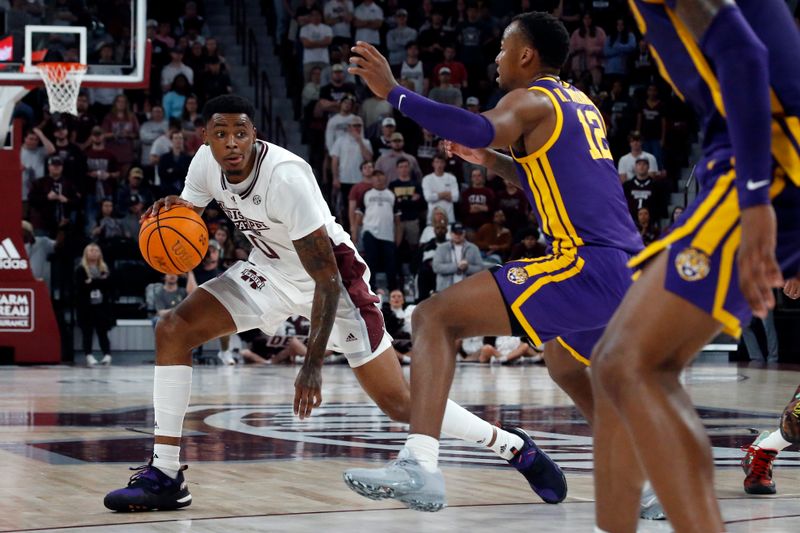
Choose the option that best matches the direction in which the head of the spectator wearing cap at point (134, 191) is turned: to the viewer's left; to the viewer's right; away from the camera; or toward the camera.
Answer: toward the camera

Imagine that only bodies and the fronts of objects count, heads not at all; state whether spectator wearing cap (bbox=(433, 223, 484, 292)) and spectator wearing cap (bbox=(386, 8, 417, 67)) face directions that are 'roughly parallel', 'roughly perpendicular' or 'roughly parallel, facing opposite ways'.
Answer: roughly parallel

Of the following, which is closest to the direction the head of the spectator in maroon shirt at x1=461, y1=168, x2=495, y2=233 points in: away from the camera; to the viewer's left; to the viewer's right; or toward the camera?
toward the camera

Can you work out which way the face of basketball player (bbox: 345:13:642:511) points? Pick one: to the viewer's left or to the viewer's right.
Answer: to the viewer's left

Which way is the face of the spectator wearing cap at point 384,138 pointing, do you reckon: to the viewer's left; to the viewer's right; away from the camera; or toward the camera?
toward the camera

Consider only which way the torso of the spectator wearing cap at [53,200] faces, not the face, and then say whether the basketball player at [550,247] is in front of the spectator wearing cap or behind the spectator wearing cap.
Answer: in front

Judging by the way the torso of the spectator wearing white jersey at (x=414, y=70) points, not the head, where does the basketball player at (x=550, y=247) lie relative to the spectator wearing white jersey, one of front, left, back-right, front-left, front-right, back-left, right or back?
front

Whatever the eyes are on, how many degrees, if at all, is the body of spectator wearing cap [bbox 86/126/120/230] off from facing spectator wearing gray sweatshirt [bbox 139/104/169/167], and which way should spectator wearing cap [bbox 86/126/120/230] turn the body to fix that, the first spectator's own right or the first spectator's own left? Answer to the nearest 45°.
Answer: approximately 135° to the first spectator's own left

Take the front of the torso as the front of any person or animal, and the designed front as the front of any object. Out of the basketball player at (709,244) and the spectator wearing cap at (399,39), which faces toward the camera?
the spectator wearing cap

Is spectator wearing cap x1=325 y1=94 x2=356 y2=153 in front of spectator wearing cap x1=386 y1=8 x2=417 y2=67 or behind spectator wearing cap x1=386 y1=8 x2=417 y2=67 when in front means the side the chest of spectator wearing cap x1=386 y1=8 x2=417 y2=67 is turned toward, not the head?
in front

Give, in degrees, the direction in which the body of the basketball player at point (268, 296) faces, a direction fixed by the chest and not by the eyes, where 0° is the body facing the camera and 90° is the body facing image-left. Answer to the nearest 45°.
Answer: approximately 45°

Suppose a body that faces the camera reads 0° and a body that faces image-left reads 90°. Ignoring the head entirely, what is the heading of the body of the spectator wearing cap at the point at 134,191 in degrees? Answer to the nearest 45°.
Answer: approximately 0°

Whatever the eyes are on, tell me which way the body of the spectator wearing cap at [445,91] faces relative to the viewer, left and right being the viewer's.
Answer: facing the viewer

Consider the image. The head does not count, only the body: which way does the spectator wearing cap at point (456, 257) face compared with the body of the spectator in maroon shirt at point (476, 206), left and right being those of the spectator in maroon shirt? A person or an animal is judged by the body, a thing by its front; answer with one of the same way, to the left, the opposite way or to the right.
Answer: the same way

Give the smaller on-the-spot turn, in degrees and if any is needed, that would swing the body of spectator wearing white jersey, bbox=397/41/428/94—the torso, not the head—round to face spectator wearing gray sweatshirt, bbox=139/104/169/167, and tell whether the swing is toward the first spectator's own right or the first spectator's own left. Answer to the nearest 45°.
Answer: approximately 45° to the first spectator's own right

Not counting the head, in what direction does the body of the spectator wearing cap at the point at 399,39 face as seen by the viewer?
toward the camera

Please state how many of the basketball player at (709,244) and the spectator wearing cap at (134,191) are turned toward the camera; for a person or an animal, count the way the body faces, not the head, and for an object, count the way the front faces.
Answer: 1

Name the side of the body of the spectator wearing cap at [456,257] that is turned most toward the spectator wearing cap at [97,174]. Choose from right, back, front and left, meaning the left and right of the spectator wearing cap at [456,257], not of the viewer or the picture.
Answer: right

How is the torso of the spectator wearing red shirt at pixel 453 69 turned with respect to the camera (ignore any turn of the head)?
toward the camera

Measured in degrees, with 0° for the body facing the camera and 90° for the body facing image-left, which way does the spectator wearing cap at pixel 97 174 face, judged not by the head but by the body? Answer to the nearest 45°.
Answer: approximately 0°
